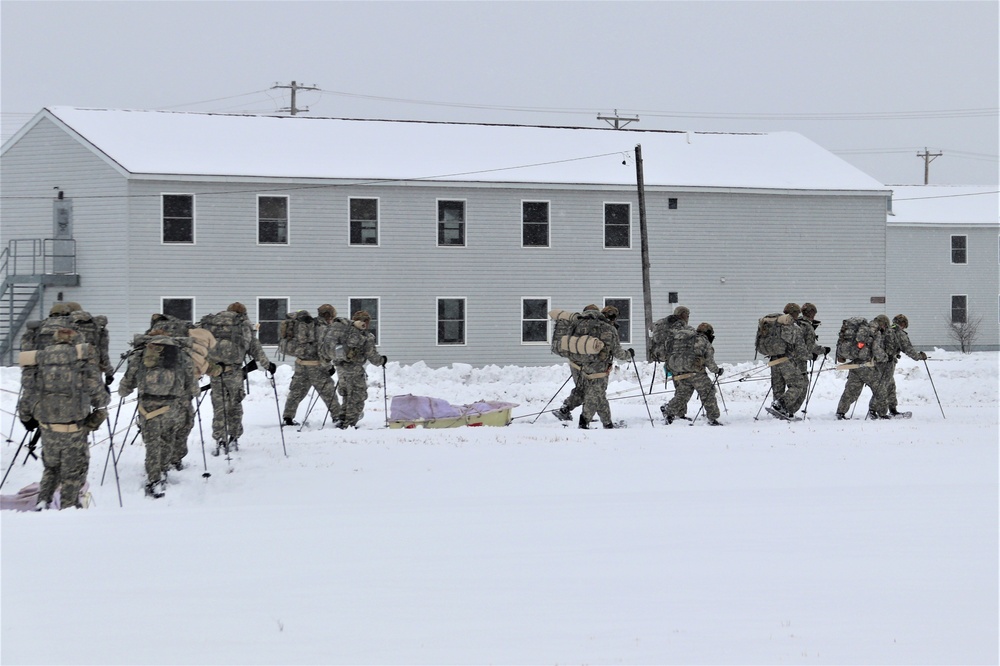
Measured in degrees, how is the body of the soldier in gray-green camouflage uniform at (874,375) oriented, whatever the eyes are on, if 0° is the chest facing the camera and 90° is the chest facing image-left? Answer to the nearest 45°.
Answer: approximately 270°

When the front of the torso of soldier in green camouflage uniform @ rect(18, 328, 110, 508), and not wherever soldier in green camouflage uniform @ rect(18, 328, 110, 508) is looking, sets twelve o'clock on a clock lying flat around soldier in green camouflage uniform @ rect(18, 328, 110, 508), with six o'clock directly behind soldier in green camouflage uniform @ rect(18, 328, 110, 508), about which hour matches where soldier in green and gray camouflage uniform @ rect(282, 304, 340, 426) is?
soldier in green and gray camouflage uniform @ rect(282, 304, 340, 426) is roughly at 1 o'clock from soldier in green camouflage uniform @ rect(18, 328, 110, 508).

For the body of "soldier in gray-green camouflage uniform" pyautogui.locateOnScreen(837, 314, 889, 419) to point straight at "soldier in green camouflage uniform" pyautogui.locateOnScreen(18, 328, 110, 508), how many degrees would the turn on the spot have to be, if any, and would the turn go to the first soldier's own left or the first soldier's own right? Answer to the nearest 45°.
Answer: approximately 135° to the first soldier's own right

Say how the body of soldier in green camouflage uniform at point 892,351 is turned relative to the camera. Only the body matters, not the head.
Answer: to the viewer's right

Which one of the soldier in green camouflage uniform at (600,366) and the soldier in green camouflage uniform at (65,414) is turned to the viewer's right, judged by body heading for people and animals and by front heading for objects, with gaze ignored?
the soldier in green camouflage uniform at (600,366)

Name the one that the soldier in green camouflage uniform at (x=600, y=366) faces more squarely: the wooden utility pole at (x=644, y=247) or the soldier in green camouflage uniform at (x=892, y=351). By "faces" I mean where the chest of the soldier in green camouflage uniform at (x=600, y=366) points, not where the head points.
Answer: the soldier in green camouflage uniform

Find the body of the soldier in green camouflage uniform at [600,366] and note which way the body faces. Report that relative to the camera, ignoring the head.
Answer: to the viewer's right

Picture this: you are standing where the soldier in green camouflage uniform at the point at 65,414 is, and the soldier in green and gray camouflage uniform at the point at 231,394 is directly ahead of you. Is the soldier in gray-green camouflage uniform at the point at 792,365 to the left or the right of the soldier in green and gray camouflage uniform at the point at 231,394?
right

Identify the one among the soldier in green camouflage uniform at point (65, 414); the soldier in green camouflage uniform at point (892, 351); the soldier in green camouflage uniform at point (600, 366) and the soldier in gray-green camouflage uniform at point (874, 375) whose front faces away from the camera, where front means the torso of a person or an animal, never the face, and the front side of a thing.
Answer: the soldier in green camouflage uniform at point (65, 414)

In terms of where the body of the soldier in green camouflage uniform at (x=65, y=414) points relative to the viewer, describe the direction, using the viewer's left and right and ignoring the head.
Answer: facing away from the viewer

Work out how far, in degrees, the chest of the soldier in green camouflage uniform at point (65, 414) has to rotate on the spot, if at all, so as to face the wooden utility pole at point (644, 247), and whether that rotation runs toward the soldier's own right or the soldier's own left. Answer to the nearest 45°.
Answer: approximately 45° to the soldier's own right
